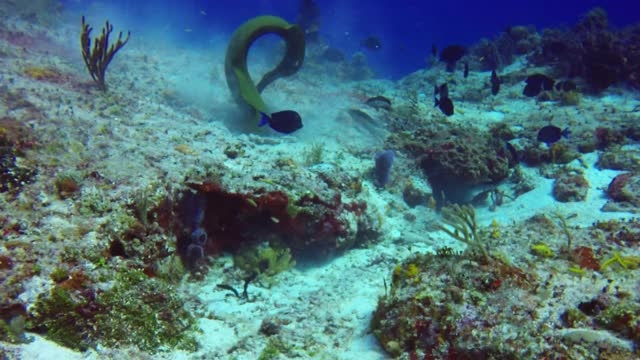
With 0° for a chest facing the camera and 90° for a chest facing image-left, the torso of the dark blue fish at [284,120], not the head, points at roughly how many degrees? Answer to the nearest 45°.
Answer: approximately 270°

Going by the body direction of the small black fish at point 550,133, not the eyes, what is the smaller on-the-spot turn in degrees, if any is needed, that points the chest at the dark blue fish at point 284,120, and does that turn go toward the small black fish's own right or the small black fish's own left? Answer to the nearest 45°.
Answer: approximately 45° to the small black fish's own left

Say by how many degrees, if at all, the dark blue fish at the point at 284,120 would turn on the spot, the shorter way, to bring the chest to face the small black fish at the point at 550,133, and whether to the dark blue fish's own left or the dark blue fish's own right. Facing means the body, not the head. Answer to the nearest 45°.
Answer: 0° — it already faces it

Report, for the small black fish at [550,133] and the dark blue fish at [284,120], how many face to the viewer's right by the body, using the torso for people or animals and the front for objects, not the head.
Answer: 1

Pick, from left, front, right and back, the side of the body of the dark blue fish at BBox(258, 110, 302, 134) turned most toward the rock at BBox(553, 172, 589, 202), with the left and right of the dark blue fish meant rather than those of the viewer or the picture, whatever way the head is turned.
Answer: front

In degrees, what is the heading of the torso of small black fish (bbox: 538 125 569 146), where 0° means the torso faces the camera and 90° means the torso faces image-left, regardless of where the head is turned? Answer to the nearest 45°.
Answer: approximately 90°

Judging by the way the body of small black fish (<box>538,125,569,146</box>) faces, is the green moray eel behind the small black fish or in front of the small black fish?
in front
